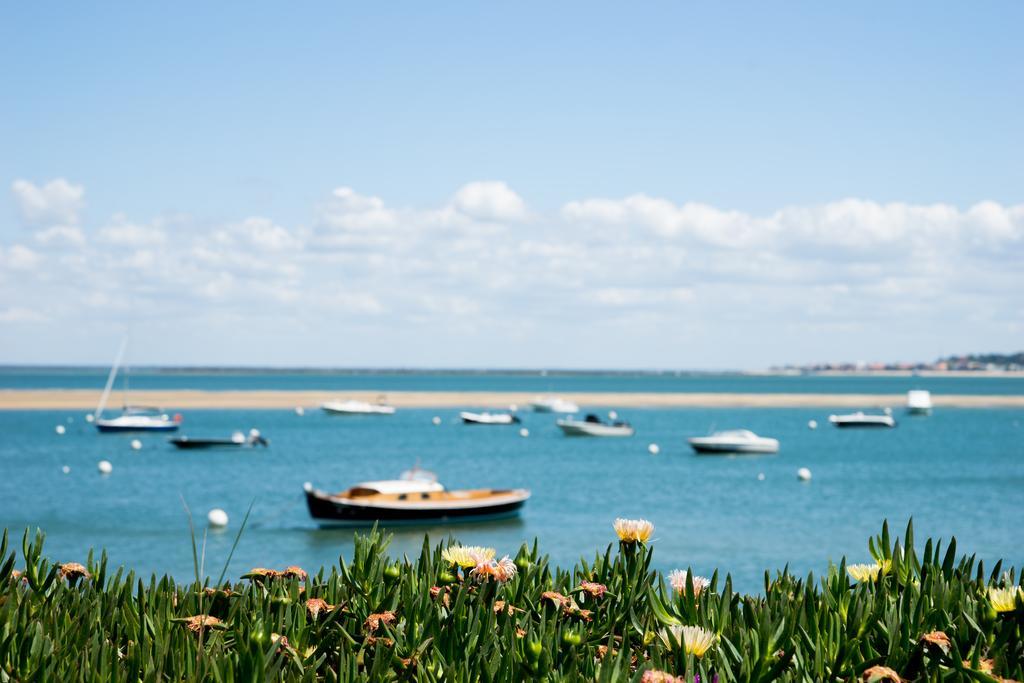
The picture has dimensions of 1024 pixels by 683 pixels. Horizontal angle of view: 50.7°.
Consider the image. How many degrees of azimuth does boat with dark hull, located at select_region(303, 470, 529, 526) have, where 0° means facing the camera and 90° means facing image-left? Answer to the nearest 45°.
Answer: approximately 90°

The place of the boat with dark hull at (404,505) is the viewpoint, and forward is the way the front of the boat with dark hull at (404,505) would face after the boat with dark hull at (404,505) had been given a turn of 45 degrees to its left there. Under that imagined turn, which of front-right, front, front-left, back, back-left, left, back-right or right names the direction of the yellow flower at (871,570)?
front-left

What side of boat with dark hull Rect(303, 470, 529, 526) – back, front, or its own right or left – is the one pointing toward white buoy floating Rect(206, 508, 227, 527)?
front
